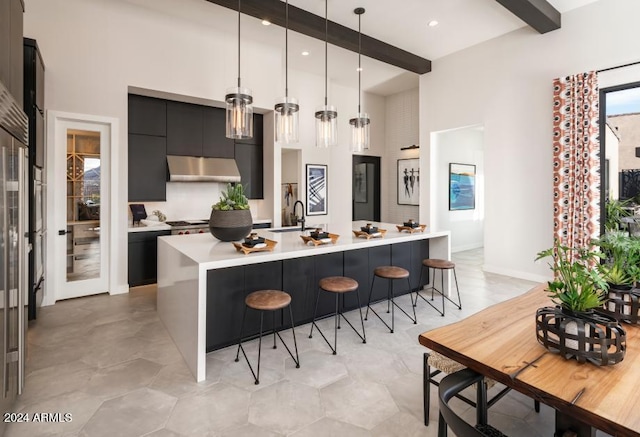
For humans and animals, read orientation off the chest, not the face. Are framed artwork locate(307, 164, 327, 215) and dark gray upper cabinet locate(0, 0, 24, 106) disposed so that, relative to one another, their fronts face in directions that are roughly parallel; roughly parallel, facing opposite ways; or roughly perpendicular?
roughly perpendicular

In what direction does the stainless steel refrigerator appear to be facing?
to the viewer's right

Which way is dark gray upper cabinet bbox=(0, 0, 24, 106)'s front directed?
to the viewer's right

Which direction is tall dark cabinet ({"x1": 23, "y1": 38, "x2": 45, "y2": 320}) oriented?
to the viewer's right

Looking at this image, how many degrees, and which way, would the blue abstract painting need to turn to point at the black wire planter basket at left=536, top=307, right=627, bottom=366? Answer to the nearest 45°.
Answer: approximately 45° to its right

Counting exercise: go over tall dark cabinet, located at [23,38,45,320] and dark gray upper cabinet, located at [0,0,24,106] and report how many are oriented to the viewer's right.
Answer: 2

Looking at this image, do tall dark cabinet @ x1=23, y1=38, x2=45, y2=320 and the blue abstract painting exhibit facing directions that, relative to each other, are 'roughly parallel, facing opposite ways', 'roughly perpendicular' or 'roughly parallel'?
roughly perpendicular

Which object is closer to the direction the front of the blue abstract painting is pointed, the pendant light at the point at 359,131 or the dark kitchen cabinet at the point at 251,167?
the pendant light

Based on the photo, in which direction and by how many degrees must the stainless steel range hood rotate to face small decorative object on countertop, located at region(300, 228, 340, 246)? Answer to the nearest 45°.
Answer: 0° — it already faces it
